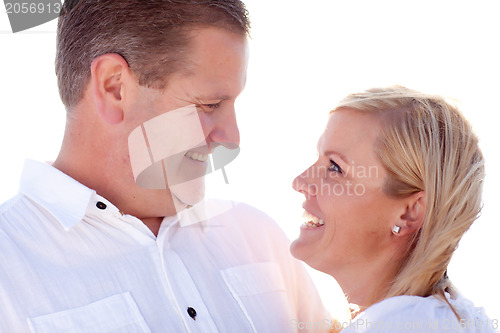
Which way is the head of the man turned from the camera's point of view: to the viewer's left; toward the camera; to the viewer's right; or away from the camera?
to the viewer's right

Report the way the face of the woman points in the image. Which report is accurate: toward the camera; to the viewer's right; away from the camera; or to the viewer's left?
to the viewer's left

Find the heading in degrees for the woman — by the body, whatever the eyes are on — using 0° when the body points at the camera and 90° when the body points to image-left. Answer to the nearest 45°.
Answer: approximately 90°

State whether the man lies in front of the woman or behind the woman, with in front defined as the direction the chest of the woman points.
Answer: in front
